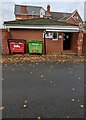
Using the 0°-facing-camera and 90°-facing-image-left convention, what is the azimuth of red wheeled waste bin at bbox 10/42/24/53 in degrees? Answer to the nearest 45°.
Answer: approximately 0°
